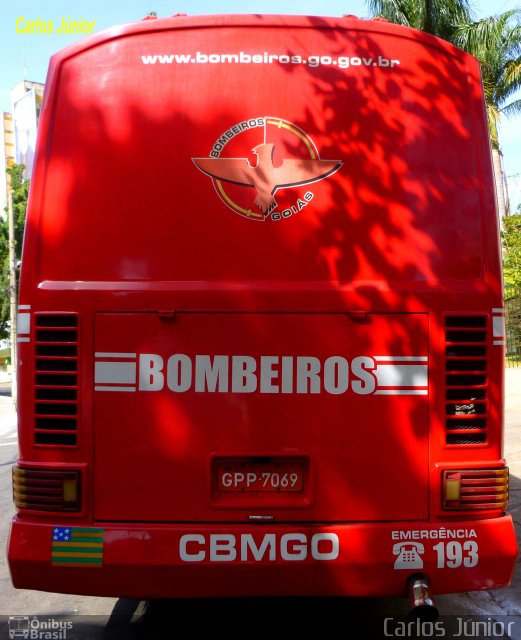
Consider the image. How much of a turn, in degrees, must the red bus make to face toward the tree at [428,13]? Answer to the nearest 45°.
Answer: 0° — it already faces it

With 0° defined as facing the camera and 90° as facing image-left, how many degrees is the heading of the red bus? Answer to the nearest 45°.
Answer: approximately 180°

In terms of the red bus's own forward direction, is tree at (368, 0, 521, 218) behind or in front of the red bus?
in front
